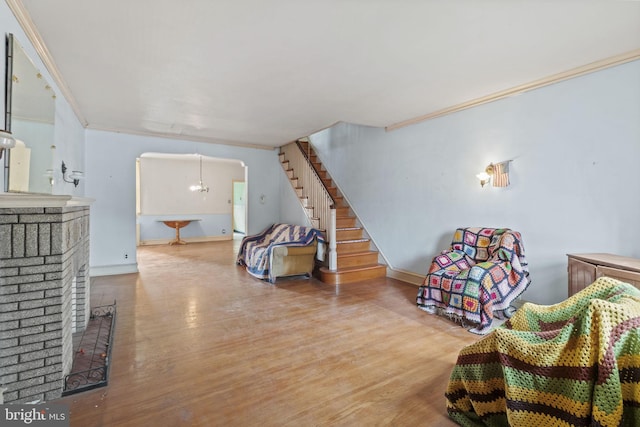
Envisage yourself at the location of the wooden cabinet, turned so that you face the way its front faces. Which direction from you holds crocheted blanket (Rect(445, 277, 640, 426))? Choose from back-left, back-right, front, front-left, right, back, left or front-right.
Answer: front-left

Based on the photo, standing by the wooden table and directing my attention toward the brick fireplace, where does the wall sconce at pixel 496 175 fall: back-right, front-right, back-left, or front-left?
front-left

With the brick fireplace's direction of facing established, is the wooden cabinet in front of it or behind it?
in front

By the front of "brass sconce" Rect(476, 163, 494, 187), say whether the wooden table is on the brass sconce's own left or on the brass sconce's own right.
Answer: on the brass sconce's own right

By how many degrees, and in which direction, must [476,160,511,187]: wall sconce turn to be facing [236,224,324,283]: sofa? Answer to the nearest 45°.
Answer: approximately 45° to its right

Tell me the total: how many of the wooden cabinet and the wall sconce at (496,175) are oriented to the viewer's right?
0

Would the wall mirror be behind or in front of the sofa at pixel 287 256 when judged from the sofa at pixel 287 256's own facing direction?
in front

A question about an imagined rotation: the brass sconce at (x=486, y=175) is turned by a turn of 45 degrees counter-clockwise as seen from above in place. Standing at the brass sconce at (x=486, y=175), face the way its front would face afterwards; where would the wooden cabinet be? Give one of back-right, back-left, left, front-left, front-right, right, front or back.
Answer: front-left

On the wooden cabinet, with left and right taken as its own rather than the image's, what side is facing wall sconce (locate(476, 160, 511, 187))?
right

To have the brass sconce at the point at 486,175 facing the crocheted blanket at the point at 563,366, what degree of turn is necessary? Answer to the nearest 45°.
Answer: approximately 45° to its left

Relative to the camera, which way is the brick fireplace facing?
to the viewer's right

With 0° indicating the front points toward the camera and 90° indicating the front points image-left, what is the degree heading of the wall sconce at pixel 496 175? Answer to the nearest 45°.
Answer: approximately 45°

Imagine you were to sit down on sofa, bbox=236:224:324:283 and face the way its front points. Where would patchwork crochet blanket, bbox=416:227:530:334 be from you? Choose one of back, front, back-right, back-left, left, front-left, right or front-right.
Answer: left

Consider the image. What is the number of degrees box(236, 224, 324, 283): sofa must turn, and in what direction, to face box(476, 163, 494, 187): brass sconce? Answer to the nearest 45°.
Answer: approximately 90° to its left

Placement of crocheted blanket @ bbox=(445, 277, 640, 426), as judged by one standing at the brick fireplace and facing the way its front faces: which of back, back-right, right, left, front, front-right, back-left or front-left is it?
front-right
